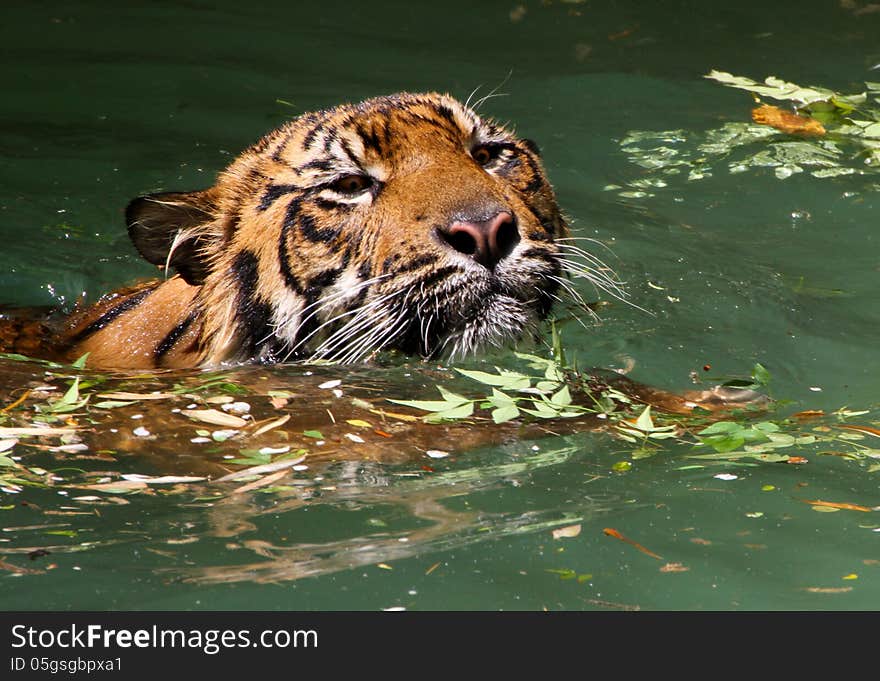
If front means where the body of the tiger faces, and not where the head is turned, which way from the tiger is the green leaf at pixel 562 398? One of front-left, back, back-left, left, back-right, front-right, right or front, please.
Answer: front

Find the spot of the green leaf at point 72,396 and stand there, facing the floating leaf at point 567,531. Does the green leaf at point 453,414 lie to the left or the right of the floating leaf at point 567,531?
left

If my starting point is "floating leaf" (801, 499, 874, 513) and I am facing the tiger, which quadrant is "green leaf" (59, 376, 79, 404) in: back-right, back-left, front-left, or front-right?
front-left

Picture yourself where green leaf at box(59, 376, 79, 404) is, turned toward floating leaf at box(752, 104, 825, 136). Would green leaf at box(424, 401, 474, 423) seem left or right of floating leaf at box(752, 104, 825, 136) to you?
right

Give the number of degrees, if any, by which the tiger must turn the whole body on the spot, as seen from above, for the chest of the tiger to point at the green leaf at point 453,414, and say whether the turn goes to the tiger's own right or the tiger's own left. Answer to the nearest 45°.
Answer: approximately 45° to the tiger's own right

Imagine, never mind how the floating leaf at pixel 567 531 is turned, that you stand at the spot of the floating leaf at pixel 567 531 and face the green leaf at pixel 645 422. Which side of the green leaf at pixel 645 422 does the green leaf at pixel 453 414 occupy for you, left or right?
left

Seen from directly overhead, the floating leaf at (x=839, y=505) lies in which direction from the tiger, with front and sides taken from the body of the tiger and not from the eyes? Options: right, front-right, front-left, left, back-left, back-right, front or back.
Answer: front

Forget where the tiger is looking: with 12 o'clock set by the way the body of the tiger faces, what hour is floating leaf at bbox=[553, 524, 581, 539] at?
The floating leaf is roughly at 1 o'clock from the tiger.

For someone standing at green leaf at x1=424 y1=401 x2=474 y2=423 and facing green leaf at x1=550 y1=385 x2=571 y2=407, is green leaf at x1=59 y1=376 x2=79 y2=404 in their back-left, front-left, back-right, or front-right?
back-left

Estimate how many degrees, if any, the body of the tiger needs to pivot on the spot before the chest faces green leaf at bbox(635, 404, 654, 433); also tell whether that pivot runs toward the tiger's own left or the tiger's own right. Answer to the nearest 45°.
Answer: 0° — it already faces it

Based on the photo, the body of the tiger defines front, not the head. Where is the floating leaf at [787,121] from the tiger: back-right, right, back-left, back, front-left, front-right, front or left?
left

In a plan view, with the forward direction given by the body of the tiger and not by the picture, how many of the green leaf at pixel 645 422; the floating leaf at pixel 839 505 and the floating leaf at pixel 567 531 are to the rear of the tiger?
0

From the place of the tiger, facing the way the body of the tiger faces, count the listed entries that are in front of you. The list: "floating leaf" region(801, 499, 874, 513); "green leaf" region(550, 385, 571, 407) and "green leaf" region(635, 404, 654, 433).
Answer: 3

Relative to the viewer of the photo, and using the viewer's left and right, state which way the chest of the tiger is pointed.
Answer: facing the viewer and to the right of the viewer

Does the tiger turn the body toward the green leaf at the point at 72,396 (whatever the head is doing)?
no

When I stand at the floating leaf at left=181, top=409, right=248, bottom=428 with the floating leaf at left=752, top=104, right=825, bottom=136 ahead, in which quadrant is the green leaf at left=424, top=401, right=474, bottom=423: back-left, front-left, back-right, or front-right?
front-right
